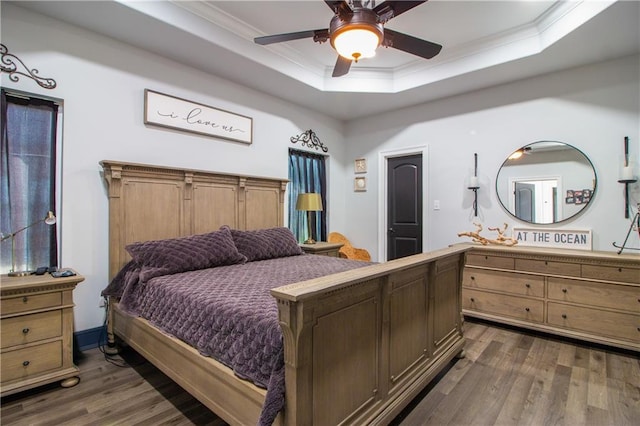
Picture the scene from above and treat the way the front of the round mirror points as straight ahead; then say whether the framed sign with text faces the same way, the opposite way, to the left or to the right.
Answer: to the left

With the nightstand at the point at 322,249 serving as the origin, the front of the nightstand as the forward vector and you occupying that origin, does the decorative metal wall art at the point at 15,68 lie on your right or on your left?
on your right

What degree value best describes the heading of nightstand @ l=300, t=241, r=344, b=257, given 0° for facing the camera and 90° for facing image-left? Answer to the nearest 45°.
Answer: approximately 315°

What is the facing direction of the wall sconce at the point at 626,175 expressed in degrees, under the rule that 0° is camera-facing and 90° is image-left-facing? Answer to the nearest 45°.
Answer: approximately 0°

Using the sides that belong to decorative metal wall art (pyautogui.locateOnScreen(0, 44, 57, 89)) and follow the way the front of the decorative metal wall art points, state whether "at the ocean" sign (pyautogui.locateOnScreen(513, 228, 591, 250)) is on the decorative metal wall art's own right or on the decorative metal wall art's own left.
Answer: on the decorative metal wall art's own left

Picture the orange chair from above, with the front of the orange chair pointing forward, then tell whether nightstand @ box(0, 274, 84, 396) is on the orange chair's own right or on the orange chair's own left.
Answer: on the orange chair's own right

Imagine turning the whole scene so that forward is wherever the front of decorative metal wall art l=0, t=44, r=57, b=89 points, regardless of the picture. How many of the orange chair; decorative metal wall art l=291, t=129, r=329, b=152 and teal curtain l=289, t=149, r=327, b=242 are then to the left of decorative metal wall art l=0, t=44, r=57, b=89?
3

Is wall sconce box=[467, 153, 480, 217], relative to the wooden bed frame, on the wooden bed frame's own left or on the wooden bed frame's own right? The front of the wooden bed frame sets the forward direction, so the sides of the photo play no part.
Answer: on the wooden bed frame's own left

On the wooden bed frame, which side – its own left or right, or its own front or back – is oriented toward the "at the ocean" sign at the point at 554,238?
left

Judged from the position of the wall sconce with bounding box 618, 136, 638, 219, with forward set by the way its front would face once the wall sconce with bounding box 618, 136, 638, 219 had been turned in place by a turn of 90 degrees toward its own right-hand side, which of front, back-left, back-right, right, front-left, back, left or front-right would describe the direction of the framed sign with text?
front-left

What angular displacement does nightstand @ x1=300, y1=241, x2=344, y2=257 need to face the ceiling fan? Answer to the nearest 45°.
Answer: approximately 45° to its right

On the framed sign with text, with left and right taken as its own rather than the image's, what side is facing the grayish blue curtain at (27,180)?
right

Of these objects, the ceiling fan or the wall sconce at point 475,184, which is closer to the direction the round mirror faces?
the ceiling fan

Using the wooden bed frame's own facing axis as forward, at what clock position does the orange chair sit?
The orange chair is roughly at 8 o'clock from the wooden bed frame.
